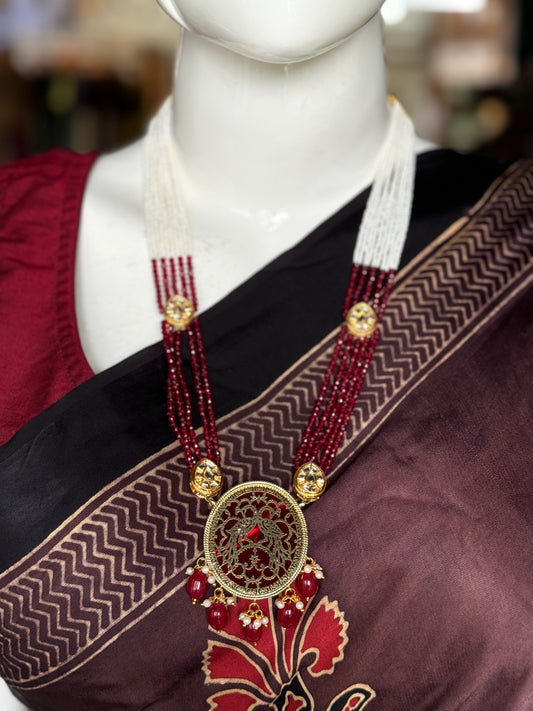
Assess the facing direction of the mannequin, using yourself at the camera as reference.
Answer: facing the viewer
